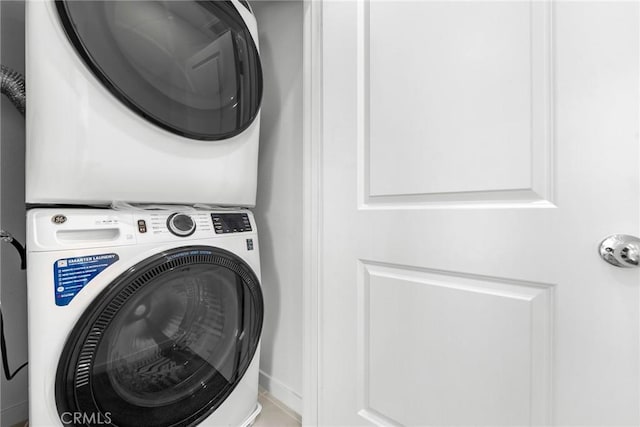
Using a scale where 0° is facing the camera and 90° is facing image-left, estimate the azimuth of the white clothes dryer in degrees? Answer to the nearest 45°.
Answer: approximately 315°
